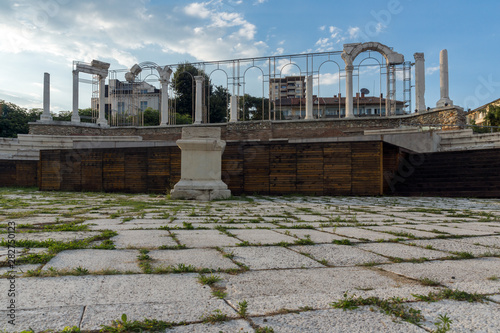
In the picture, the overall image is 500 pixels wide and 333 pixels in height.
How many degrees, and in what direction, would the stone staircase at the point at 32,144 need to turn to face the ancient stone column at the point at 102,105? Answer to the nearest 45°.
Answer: approximately 135° to its left

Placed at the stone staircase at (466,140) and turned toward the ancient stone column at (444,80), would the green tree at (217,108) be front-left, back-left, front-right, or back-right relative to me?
front-left

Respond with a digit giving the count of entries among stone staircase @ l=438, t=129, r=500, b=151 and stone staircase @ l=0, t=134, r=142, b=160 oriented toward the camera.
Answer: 2

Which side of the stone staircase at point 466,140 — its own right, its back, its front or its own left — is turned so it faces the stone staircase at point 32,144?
right

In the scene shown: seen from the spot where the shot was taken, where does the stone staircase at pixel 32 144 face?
facing the viewer

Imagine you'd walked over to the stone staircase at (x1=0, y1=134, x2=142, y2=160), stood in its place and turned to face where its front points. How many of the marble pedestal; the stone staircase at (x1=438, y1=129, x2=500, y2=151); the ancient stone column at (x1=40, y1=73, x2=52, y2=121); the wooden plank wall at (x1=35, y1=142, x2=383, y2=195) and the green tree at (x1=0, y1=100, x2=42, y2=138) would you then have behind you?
2

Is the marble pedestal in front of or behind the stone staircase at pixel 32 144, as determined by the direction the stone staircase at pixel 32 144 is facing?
in front

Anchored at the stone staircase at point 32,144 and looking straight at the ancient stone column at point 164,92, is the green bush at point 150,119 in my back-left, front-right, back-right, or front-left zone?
front-left

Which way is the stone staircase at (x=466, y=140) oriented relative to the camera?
toward the camera

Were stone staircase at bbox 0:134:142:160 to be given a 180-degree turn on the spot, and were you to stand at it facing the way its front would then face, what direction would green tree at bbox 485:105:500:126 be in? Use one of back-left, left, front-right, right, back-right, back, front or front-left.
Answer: right

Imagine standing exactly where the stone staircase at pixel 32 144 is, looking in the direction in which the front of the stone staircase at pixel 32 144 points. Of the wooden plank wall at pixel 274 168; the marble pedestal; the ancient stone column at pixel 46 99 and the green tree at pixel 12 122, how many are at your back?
2

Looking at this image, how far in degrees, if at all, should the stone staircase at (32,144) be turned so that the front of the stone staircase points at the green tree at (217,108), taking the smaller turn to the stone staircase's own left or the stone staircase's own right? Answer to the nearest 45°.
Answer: approximately 135° to the stone staircase's own left

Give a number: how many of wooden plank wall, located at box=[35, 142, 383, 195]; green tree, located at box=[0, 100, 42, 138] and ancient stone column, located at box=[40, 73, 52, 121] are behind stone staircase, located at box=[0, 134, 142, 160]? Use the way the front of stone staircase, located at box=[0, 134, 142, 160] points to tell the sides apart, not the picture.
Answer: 2

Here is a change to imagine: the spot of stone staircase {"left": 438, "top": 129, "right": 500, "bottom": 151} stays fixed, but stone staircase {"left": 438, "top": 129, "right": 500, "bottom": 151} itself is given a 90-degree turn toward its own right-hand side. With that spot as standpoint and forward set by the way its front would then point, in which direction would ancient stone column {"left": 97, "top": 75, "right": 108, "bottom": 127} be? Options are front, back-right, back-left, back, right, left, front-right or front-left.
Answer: front

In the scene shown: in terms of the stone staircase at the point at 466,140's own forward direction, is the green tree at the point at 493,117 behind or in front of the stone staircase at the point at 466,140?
behind

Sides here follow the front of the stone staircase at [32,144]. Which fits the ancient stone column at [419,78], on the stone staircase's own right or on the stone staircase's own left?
on the stone staircase's own left
